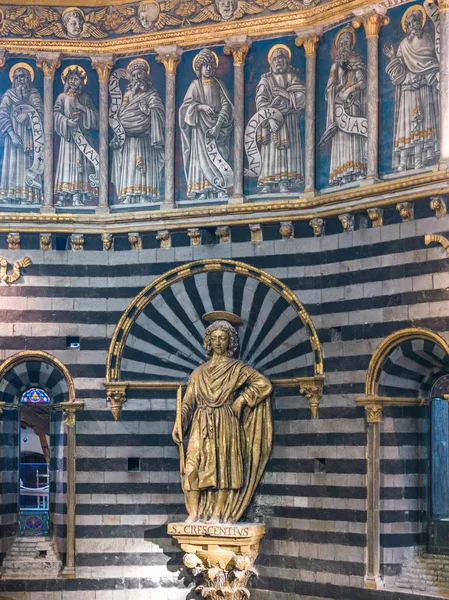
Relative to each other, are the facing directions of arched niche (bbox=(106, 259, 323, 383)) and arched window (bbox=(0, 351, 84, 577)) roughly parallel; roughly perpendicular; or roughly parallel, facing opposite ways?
roughly parallel

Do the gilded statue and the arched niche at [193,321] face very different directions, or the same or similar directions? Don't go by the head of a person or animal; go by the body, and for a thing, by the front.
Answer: same or similar directions

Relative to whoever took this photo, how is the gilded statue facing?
facing the viewer

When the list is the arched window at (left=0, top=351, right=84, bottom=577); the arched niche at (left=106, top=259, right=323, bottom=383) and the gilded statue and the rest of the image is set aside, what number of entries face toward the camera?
3

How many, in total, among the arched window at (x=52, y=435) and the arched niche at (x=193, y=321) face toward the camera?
2

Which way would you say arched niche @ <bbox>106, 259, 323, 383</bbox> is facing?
toward the camera

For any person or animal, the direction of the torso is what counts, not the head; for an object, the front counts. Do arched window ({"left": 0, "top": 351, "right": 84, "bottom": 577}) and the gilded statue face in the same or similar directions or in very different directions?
same or similar directions
